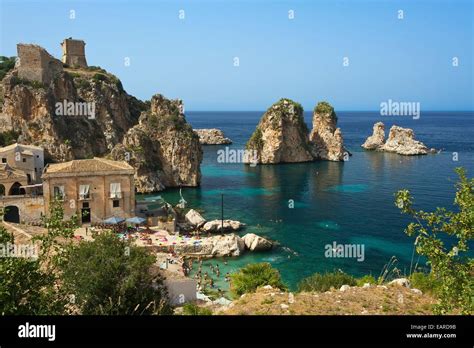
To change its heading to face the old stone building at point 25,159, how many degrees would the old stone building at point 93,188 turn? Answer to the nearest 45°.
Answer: approximately 135° to its right

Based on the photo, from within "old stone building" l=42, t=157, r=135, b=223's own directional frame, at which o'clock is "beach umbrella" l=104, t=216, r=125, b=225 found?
The beach umbrella is roughly at 11 o'clock from the old stone building.

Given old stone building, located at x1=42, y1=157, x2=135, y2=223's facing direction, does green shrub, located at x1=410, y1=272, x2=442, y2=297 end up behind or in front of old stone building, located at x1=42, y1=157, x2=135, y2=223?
in front

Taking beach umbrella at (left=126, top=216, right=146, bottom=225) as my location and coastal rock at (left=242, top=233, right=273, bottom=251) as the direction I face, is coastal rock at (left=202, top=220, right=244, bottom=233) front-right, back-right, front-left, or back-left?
front-left

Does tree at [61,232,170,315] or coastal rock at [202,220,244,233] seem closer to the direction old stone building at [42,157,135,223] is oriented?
the tree

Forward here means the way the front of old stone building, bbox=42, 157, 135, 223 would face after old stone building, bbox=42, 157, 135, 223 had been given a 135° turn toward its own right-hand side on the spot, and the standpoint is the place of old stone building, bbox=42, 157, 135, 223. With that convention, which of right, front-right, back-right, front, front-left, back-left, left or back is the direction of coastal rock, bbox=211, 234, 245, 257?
back

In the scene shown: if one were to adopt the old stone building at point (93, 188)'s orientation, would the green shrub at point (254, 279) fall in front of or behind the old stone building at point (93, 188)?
in front

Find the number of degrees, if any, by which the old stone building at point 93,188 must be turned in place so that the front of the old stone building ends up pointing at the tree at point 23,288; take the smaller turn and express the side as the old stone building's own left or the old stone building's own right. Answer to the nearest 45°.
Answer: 0° — it already faces it

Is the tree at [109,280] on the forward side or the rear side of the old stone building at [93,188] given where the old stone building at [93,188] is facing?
on the forward side

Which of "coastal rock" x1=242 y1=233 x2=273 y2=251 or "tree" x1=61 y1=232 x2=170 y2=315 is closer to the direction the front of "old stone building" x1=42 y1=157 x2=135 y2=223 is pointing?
the tree

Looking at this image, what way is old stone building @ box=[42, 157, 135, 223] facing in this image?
toward the camera

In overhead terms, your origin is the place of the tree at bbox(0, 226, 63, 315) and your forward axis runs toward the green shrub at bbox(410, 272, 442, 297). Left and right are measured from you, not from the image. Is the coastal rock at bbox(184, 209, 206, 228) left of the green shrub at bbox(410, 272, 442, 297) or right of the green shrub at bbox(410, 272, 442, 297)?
left

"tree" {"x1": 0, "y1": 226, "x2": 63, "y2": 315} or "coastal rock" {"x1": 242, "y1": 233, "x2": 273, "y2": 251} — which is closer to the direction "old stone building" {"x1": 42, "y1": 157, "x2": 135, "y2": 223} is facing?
the tree

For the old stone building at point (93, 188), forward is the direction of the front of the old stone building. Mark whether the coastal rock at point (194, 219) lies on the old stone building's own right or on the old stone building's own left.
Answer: on the old stone building's own left

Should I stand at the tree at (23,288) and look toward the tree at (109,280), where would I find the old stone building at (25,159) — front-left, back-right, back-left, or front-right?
front-left

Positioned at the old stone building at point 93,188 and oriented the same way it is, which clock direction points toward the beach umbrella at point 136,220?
The beach umbrella is roughly at 10 o'clock from the old stone building.

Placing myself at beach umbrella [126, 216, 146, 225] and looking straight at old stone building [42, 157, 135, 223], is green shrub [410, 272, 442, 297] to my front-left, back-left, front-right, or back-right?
back-left
